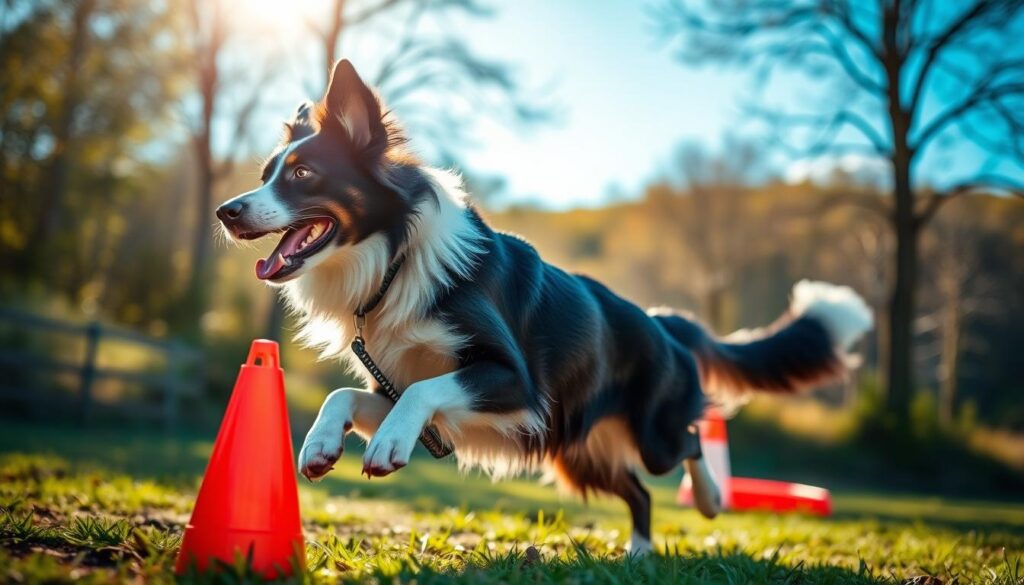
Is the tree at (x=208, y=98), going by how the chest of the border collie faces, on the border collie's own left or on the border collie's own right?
on the border collie's own right

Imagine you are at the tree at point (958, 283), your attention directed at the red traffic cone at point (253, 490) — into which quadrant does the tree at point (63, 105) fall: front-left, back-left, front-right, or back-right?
front-right

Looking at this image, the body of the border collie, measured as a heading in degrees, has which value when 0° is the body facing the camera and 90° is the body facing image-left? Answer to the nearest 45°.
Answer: approximately 90°

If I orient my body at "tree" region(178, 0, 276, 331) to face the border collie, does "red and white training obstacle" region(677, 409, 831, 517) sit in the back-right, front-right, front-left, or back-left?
front-left

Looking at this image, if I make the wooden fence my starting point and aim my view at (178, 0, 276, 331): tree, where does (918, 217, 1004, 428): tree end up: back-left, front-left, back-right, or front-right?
front-right

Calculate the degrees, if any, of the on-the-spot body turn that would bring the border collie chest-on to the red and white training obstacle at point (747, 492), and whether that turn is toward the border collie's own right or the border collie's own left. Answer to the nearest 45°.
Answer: approximately 135° to the border collie's own right

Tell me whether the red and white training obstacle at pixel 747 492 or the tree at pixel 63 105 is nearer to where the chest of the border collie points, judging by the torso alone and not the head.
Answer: the tree

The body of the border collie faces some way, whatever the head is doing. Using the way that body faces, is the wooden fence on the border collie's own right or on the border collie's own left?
on the border collie's own right

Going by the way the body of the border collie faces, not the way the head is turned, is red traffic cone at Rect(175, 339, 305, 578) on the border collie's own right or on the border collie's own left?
on the border collie's own left

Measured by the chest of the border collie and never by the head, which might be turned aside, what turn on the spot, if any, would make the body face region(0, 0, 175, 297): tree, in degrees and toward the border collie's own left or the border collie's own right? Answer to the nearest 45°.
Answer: approximately 45° to the border collie's own right

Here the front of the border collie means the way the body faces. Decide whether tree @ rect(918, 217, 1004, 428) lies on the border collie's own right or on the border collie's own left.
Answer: on the border collie's own right

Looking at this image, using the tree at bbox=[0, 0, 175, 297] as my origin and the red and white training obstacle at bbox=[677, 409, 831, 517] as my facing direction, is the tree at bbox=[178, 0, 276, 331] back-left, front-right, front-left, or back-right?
front-left
